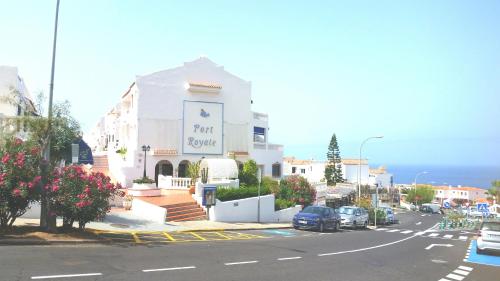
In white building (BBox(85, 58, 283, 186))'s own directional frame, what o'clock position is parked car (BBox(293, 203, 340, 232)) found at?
The parked car is roughly at 11 o'clock from the white building.

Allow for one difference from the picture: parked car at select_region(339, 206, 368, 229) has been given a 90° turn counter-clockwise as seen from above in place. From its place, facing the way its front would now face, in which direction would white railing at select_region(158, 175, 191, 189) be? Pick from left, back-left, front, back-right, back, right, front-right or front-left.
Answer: back-right

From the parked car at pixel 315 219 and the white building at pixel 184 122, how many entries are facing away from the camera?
0

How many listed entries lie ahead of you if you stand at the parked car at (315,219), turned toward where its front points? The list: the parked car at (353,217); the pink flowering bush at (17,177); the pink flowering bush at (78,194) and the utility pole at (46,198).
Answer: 3

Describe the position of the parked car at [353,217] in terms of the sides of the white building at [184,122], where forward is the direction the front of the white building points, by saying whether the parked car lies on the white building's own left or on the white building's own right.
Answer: on the white building's own left

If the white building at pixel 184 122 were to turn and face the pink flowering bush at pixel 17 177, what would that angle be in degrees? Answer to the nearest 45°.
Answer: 0° — it already faces it

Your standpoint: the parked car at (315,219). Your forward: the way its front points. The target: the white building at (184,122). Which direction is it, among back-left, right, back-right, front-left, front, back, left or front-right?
right

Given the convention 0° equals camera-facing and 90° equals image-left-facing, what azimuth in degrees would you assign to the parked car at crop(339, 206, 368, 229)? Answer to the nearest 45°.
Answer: approximately 45°

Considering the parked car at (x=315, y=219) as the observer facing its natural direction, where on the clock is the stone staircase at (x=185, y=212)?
The stone staircase is roughly at 1 o'clock from the parked car.

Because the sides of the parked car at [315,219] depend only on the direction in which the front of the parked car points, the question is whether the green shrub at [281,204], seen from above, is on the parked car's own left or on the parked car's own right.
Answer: on the parked car's own right

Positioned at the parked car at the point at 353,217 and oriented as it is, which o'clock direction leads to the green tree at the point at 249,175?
The green tree is roughly at 2 o'clock from the parked car.
